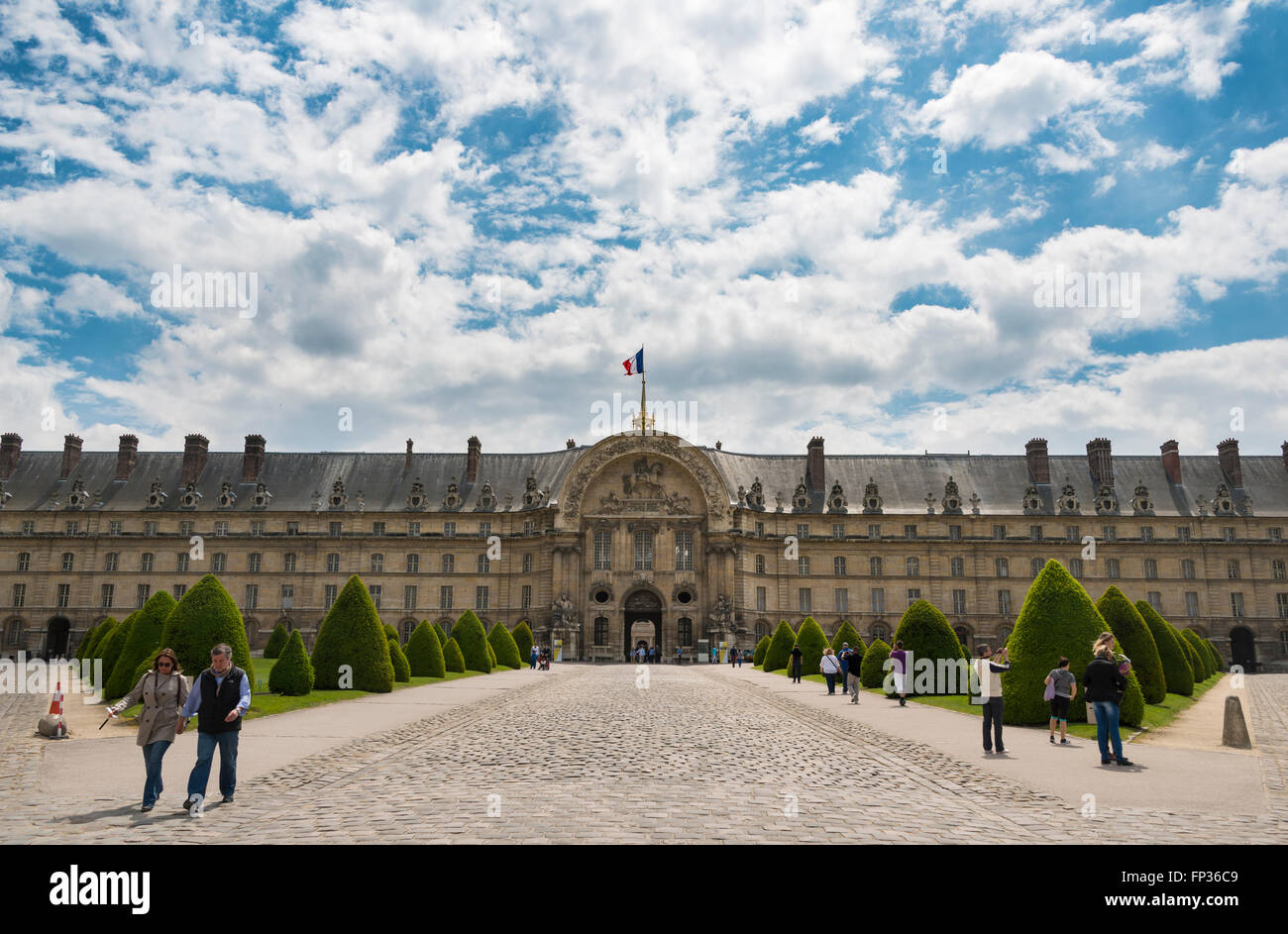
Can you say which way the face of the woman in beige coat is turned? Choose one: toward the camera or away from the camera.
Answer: toward the camera

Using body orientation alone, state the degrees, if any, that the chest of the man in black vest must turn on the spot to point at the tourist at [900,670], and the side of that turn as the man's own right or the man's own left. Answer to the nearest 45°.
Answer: approximately 180°

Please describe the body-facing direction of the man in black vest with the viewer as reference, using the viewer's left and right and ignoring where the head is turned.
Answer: facing the viewer and to the left of the viewer

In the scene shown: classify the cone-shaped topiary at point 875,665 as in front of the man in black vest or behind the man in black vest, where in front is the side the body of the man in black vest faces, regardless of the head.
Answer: behind

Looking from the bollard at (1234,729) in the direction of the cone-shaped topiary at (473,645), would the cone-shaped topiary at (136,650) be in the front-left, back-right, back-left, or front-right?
front-left

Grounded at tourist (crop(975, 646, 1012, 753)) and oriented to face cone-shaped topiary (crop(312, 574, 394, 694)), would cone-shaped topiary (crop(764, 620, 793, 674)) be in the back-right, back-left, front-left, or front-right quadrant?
front-right
